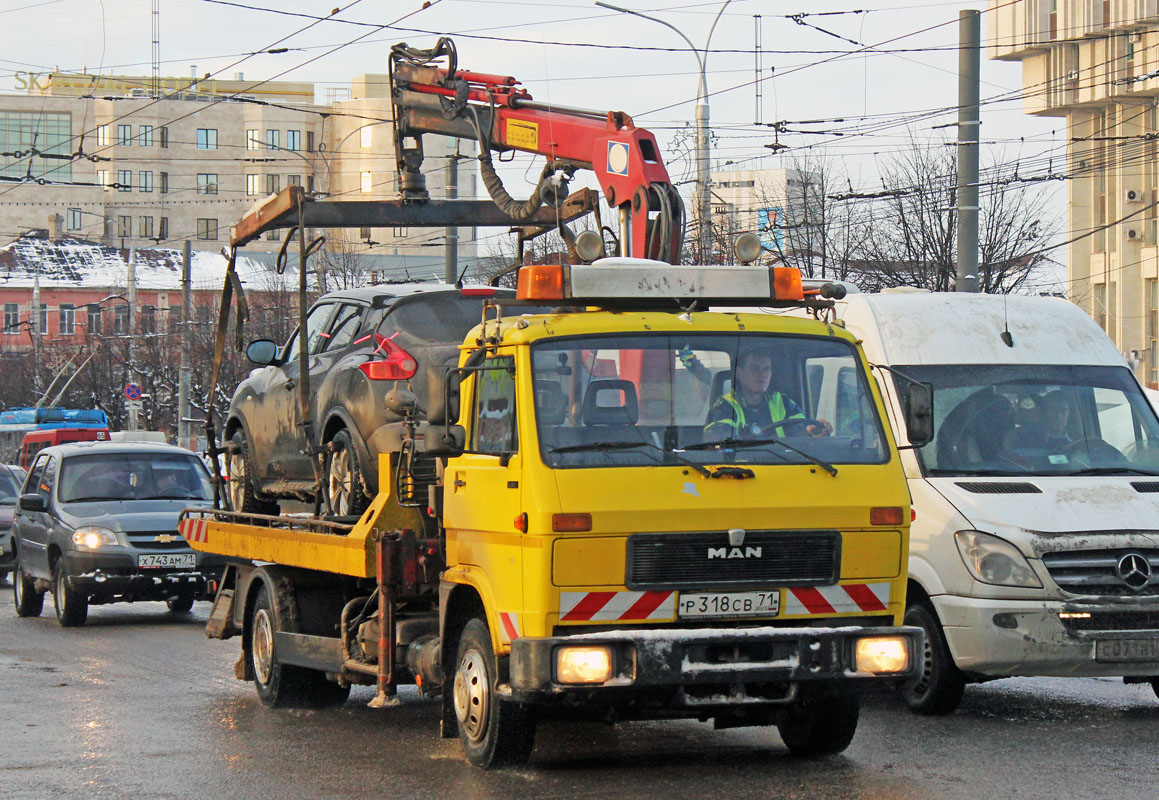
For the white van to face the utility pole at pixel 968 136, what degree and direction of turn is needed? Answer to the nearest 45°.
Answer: approximately 135° to its left

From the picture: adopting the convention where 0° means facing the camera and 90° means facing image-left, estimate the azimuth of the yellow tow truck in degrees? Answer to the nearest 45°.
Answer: approximately 315°

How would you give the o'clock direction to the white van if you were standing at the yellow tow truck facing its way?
The white van is roughly at 9 o'clock from the yellow tow truck.

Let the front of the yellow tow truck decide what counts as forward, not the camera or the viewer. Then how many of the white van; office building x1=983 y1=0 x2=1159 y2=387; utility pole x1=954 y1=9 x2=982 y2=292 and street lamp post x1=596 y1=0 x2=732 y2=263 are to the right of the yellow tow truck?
0

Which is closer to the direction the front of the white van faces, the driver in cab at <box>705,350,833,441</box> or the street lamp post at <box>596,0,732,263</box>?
the driver in cab

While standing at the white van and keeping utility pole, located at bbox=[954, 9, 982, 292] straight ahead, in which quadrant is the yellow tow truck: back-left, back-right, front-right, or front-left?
back-left

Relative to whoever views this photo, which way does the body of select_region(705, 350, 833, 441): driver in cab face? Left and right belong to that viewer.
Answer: facing the viewer and to the right of the viewer

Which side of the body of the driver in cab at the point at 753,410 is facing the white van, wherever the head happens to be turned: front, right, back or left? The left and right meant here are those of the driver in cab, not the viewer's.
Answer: left

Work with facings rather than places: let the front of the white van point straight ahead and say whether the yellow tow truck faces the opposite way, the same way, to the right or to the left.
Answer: the same way

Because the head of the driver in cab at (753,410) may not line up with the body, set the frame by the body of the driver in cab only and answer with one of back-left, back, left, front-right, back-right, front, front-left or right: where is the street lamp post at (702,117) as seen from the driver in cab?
back-left

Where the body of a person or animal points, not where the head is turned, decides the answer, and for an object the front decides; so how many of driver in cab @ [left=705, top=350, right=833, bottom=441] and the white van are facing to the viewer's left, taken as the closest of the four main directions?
0

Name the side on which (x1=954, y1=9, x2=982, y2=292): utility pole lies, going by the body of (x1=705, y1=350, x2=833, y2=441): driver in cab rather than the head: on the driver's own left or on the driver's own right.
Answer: on the driver's own left

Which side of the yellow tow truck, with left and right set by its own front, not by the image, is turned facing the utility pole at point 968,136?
back

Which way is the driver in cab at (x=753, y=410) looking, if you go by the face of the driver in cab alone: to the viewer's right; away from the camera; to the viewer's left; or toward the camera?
toward the camera

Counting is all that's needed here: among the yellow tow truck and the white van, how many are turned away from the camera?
0

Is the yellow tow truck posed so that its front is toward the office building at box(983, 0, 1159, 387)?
no

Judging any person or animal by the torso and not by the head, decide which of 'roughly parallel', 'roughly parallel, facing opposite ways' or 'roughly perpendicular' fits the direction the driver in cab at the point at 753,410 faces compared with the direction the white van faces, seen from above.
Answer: roughly parallel
